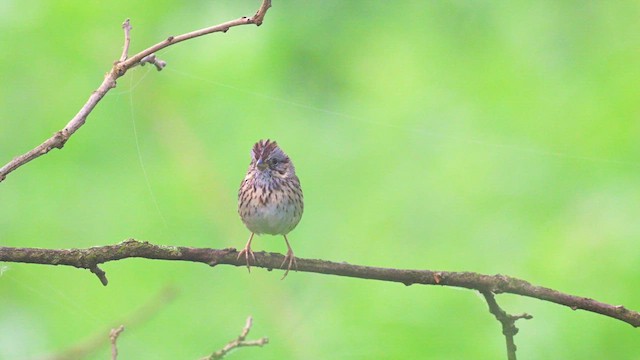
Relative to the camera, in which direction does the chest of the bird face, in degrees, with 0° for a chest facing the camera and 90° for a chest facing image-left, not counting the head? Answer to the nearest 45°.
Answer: approximately 0°

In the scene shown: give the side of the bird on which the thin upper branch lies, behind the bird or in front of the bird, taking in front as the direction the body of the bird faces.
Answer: in front
